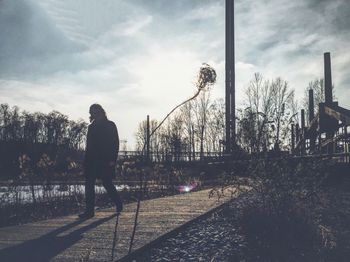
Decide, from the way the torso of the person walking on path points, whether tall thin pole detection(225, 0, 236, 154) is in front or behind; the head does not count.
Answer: behind

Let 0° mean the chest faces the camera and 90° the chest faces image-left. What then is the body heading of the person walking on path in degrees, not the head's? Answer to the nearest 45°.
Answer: approximately 45°
